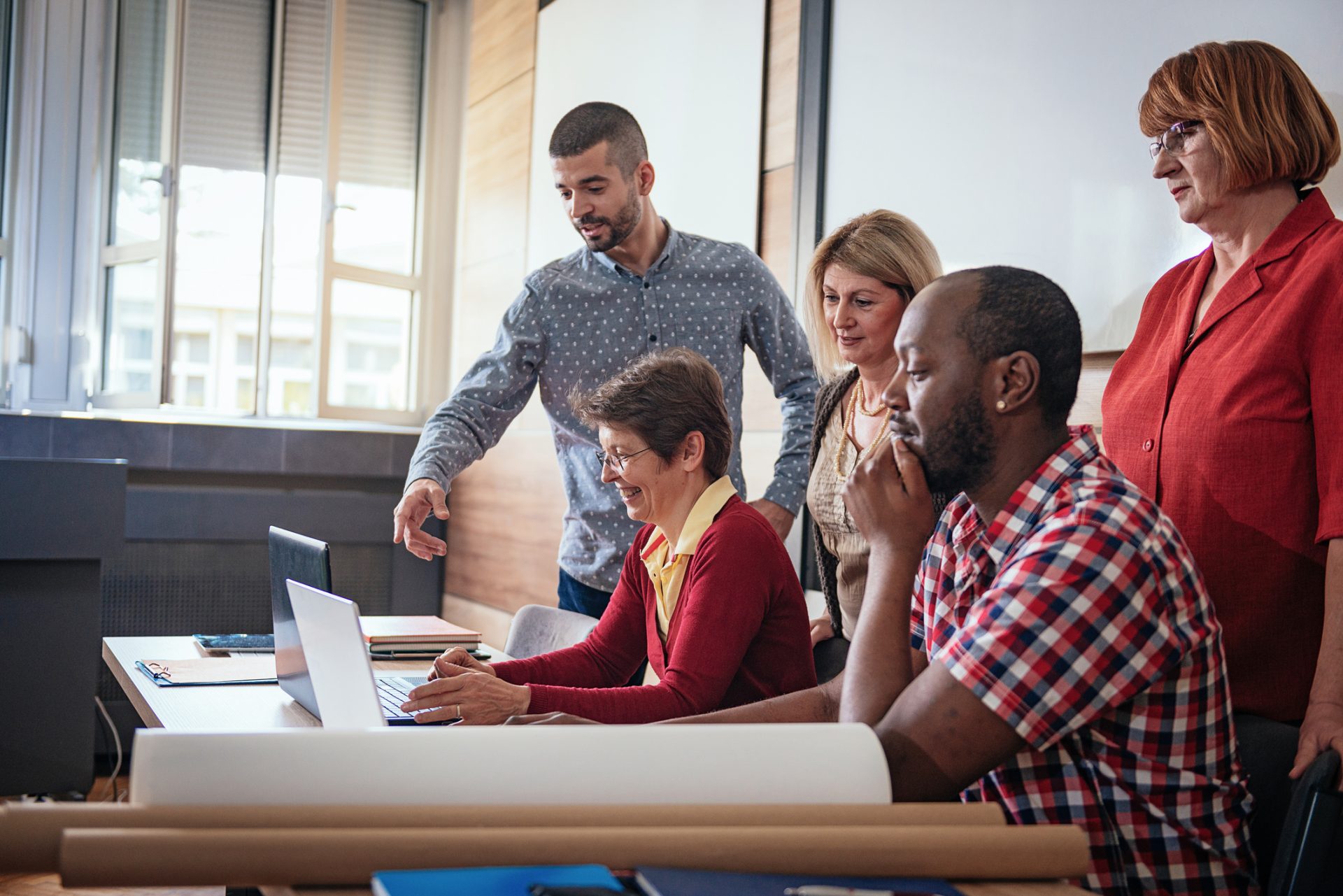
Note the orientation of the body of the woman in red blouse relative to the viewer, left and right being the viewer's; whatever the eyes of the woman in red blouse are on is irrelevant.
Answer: facing the viewer and to the left of the viewer

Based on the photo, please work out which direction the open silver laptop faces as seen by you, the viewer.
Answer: facing away from the viewer and to the right of the viewer

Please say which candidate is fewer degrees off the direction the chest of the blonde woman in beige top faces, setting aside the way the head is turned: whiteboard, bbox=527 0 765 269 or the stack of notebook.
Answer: the stack of notebook

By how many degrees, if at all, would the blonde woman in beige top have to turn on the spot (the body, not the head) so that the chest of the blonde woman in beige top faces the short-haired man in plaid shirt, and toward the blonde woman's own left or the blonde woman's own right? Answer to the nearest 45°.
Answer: approximately 45° to the blonde woman's own left

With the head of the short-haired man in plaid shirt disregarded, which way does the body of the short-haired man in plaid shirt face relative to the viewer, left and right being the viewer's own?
facing to the left of the viewer

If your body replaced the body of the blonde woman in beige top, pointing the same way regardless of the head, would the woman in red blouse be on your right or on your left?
on your left

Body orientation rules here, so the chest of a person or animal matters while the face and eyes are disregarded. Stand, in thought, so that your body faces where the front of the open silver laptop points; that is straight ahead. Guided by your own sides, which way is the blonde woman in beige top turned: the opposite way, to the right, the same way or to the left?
the opposite way

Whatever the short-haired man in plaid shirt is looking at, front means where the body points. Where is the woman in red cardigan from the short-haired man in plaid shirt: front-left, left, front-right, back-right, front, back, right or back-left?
front-right

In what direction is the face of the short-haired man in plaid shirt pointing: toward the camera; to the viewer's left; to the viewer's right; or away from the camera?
to the viewer's left

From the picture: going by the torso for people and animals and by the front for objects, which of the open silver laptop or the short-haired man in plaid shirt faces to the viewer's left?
the short-haired man in plaid shirt

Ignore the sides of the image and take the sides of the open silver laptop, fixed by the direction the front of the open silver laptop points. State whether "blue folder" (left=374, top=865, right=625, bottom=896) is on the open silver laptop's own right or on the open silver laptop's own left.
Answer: on the open silver laptop's own right
